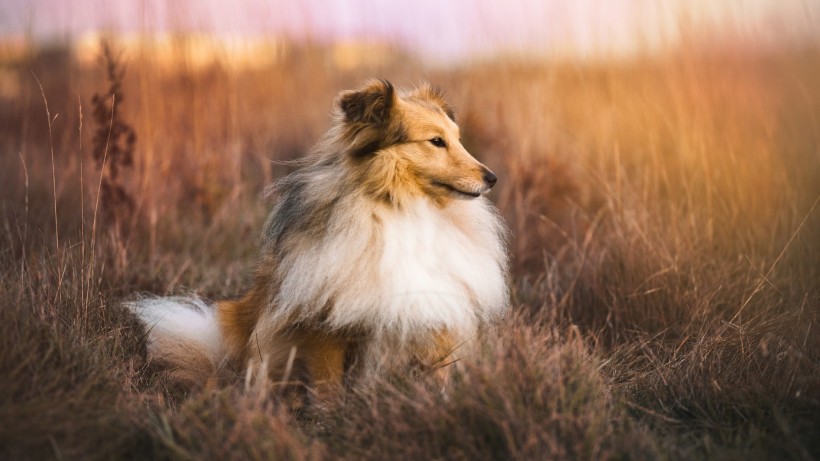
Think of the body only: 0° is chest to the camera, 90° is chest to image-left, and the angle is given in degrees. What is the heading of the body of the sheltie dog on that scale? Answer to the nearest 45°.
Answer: approximately 315°
